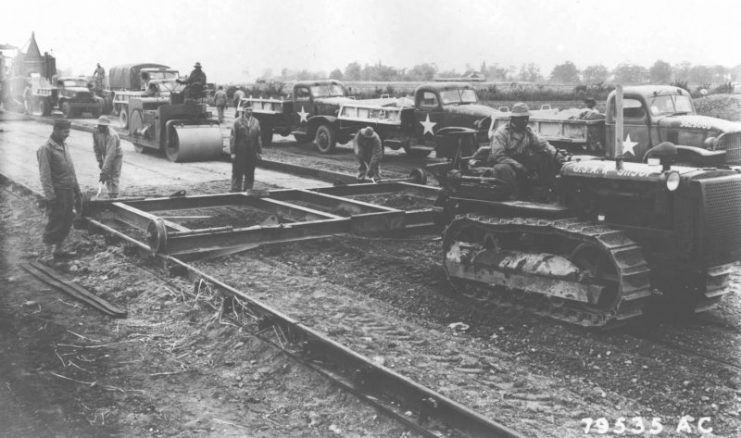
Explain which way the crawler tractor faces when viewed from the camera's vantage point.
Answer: facing the viewer and to the right of the viewer

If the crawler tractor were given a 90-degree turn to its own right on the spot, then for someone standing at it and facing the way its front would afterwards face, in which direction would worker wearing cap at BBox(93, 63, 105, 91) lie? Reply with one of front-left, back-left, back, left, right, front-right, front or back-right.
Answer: right

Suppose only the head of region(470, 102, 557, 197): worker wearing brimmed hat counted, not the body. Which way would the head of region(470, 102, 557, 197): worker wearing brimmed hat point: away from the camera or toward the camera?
toward the camera

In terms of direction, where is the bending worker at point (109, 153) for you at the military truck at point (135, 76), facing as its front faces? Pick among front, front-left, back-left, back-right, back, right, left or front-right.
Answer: front-right

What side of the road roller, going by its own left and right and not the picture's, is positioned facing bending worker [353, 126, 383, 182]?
front

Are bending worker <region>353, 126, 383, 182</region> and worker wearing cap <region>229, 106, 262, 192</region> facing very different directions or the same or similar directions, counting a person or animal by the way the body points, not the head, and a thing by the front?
same or similar directions

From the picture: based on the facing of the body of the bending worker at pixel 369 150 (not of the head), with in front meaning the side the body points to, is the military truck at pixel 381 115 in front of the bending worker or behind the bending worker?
behind

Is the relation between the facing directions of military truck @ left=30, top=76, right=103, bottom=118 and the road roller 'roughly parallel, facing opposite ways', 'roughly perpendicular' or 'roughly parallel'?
roughly parallel

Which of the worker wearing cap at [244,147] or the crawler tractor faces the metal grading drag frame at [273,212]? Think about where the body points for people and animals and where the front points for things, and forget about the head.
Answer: the worker wearing cap

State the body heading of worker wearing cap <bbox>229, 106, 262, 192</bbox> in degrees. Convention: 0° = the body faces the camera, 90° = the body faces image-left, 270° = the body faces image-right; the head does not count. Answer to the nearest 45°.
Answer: approximately 0°

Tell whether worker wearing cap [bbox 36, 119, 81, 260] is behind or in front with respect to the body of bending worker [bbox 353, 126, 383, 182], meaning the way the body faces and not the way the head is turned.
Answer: in front

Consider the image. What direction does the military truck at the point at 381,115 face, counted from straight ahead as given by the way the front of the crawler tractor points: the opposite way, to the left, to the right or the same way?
the same way
